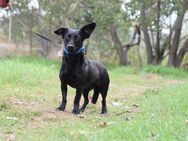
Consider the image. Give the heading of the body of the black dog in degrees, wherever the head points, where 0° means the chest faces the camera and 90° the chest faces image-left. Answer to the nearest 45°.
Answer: approximately 45°
